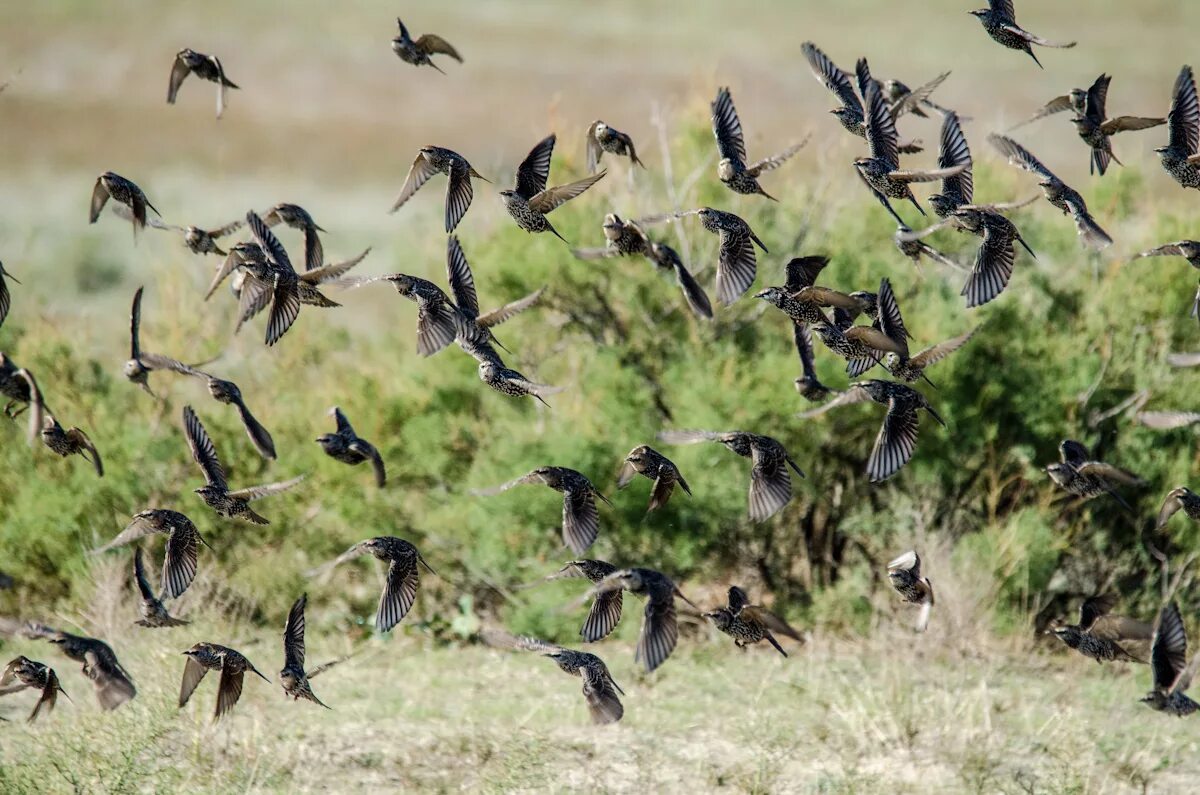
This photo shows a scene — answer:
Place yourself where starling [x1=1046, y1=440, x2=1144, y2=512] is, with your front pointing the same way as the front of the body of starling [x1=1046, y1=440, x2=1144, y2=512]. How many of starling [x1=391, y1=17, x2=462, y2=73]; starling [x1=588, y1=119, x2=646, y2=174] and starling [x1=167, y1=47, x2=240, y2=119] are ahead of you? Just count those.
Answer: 3

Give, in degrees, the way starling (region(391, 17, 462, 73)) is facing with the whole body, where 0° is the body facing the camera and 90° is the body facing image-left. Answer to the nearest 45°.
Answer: approximately 45°

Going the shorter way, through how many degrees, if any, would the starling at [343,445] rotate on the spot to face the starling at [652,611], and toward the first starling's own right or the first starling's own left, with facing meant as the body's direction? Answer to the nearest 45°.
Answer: approximately 135° to the first starling's own left

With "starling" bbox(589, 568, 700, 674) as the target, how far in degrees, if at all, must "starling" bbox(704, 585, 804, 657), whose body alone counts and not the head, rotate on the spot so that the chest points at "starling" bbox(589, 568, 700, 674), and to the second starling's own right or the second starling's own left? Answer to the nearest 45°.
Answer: approximately 45° to the second starling's own left

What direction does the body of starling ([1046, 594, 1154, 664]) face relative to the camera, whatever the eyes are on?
to the viewer's left

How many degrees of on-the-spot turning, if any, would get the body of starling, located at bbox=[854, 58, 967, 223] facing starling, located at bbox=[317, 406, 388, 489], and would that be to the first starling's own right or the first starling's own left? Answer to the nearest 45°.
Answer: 0° — it already faces it

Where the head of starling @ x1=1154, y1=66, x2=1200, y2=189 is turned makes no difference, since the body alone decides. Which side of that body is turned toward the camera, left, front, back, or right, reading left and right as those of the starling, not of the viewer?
left
